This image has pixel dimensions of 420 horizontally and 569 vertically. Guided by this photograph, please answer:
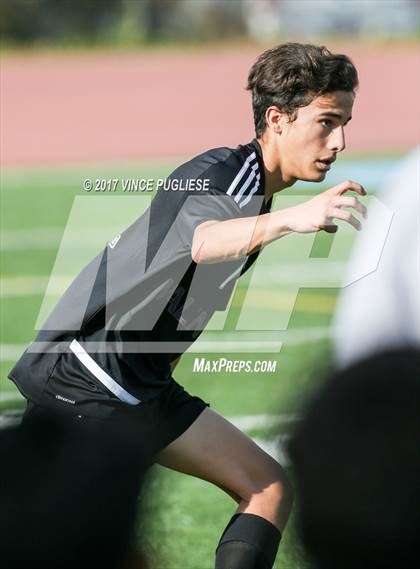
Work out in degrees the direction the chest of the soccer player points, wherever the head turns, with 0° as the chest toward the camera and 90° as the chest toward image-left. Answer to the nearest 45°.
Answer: approximately 270°
